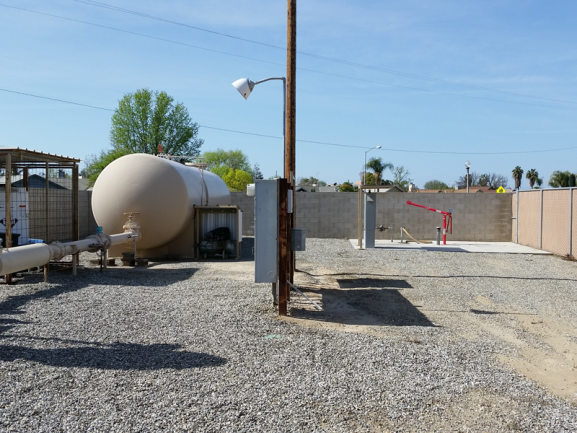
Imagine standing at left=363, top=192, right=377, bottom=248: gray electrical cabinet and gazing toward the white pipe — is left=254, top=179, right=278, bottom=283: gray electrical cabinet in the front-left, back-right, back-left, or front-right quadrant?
front-left

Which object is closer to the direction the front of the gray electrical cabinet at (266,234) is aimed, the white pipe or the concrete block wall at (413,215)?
the white pipe

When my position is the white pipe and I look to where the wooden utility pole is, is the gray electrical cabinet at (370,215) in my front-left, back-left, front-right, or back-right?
front-left

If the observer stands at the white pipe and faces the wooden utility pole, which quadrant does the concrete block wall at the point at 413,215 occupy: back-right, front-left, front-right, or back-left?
front-left
